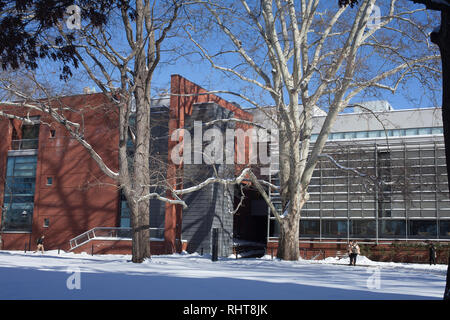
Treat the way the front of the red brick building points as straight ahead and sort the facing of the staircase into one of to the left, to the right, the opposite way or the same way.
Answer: to the right

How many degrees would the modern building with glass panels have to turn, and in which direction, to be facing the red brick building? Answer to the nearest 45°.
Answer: approximately 90° to its right

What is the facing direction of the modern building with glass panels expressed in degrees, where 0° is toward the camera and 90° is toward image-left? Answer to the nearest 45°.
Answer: approximately 0°

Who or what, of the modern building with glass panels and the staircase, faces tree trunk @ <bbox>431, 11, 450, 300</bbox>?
the modern building with glass panels

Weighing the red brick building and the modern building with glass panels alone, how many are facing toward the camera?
2

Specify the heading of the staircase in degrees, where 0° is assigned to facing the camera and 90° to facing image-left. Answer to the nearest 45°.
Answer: approximately 90°

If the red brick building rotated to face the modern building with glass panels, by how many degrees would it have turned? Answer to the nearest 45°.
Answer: approximately 90° to its left

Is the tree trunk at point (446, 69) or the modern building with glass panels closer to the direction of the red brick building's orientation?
the tree trunk

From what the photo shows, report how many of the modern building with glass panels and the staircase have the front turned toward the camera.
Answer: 1

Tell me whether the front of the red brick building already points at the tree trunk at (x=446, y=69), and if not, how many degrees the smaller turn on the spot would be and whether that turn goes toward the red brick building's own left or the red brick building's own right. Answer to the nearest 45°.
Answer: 0° — it already faces it

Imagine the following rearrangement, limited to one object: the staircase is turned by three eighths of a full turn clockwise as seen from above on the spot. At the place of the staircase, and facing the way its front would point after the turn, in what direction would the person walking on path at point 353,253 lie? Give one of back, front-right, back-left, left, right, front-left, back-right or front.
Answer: right

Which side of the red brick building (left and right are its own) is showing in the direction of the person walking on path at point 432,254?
left

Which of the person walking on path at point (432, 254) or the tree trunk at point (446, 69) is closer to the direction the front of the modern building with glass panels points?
the tree trunk
